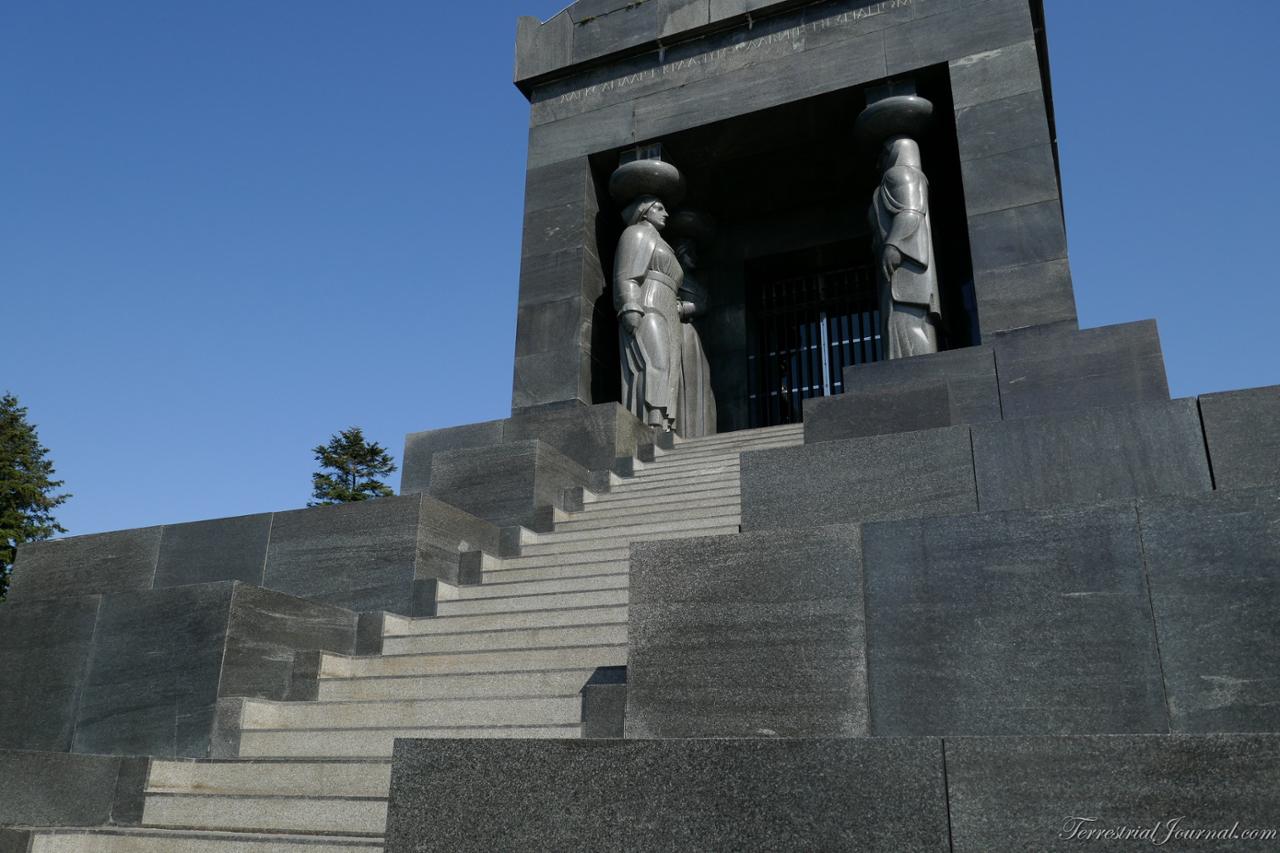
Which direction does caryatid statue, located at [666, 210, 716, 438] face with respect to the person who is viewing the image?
facing the viewer and to the right of the viewer

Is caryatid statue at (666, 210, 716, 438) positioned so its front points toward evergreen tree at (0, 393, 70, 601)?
no
